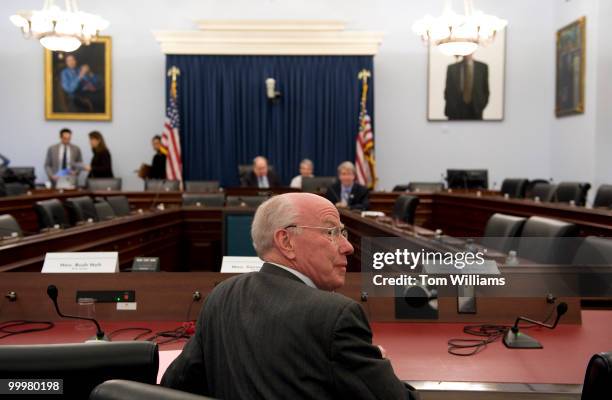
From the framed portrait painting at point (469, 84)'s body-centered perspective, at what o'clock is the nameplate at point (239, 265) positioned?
The nameplate is roughly at 12 o'clock from the framed portrait painting.

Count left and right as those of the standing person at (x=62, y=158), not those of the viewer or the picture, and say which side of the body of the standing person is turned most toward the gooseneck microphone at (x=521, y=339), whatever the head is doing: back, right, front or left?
front

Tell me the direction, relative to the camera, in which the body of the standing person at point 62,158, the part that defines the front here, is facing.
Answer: toward the camera

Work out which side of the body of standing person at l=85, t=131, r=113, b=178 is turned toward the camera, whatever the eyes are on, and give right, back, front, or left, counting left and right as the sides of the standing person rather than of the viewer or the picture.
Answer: left

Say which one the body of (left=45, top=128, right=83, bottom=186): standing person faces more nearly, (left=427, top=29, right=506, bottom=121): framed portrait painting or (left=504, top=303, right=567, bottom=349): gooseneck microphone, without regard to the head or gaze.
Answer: the gooseneck microphone

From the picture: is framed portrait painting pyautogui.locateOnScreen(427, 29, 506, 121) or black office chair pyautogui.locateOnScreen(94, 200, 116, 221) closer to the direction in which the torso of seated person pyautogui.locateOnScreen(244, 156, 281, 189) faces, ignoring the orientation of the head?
the black office chair

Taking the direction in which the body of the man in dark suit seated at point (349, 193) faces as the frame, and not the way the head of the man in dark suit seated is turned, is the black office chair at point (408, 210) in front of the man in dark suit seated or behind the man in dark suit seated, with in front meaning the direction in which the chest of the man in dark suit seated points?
in front

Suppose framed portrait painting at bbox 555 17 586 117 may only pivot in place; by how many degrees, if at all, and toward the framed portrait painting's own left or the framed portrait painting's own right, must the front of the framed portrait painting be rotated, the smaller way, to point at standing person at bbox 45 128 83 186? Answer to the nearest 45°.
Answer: approximately 45° to the framed portrait painting's own right

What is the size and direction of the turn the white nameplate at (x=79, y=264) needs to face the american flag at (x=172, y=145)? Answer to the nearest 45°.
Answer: approximately 180°

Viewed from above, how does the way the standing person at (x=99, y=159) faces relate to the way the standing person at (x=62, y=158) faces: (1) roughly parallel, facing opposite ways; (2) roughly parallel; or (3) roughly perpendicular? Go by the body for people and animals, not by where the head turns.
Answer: roughly perpendicular
